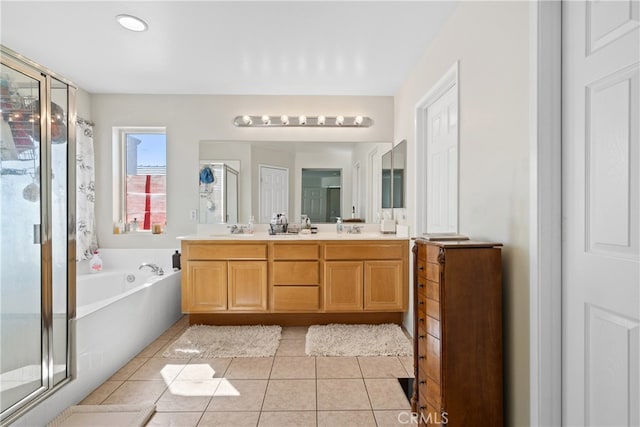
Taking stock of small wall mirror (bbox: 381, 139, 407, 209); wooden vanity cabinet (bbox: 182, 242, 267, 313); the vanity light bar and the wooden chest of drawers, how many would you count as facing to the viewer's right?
0

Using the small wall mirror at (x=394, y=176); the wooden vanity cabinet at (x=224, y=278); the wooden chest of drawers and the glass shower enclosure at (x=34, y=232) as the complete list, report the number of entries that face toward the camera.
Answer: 1

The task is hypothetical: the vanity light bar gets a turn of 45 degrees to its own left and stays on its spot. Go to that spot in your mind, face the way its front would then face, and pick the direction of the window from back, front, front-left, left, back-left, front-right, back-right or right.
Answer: back-right

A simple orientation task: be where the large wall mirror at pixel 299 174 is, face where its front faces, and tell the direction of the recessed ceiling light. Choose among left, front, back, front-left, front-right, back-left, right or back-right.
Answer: front-right

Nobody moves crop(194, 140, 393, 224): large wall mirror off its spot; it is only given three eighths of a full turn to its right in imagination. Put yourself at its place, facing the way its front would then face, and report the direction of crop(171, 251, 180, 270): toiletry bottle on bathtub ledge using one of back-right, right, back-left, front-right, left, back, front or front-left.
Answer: front-left

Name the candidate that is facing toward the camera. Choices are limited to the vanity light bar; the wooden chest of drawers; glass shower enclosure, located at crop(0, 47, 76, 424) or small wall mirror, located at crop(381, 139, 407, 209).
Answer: the vanity light bar

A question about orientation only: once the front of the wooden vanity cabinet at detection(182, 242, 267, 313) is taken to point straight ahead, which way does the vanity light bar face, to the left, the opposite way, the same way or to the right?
the same way

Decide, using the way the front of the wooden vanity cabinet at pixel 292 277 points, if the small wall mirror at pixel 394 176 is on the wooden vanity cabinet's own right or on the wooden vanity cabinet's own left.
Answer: on the wooden vanity cabinet's own left

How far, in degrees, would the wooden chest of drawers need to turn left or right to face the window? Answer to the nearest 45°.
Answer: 0° — it already faces it

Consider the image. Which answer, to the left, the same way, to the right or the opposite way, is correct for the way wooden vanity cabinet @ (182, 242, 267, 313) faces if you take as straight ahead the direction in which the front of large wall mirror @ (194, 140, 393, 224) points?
the same way

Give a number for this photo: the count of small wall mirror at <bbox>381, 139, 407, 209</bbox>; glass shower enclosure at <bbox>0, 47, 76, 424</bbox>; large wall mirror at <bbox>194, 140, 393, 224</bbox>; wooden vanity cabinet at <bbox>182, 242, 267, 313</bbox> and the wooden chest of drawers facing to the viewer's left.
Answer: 2

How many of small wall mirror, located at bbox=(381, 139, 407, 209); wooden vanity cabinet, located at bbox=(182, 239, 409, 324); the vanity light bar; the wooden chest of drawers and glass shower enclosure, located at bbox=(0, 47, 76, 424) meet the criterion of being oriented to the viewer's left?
2

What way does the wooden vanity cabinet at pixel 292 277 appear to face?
toward the camera

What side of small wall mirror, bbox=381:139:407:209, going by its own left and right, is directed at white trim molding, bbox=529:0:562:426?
left

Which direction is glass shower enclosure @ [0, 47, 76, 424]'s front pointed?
to the viewer's right

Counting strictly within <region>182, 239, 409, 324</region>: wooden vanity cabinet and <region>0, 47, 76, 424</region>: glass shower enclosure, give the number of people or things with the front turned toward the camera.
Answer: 1
